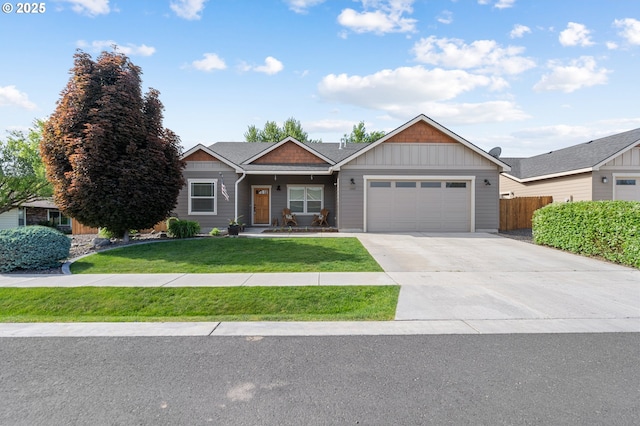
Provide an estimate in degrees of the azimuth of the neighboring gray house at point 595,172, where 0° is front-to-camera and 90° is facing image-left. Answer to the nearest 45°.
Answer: approximately 315°

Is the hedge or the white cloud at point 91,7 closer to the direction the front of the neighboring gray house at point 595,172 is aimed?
the hedge

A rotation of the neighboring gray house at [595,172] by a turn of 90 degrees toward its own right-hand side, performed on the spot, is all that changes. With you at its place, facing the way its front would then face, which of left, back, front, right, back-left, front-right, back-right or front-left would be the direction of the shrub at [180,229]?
front

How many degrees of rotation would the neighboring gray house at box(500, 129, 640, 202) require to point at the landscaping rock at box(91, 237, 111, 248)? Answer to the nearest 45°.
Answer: approximately 90° to its right
